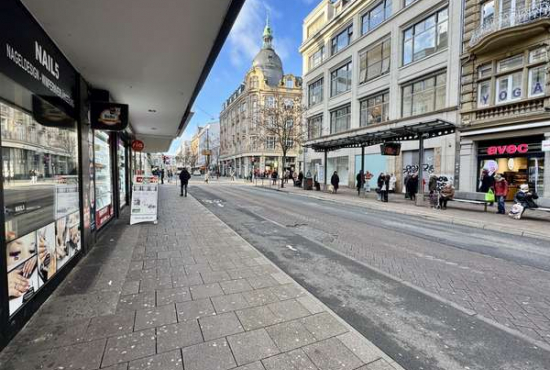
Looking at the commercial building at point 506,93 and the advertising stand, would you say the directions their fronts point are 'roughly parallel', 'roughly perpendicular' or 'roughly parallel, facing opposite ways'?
roughly perpendicular

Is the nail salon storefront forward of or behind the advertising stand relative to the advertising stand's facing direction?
forward

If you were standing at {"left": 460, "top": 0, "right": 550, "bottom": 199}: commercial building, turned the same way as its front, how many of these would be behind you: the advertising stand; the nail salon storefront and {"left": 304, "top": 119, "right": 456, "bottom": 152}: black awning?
0

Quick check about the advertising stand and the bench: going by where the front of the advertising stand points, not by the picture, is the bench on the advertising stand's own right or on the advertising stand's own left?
on the advertising stand's own left

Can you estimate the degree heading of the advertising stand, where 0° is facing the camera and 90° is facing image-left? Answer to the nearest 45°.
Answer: approximately 0°

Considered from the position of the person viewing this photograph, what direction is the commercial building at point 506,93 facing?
facing the viewer and to the left of the viewer

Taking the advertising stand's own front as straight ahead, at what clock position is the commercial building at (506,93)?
The commercial building is roughly at 9 o'clock from the advertising stand.

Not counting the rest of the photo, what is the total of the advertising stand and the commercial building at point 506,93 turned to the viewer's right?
0

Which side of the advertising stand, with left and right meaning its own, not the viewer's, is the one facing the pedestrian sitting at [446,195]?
left

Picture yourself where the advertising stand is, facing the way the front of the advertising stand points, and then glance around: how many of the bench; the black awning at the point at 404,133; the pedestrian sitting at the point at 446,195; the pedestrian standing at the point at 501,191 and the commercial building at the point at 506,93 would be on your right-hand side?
0

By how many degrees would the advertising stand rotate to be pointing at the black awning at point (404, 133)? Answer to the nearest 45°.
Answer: approximately 90° to its left
